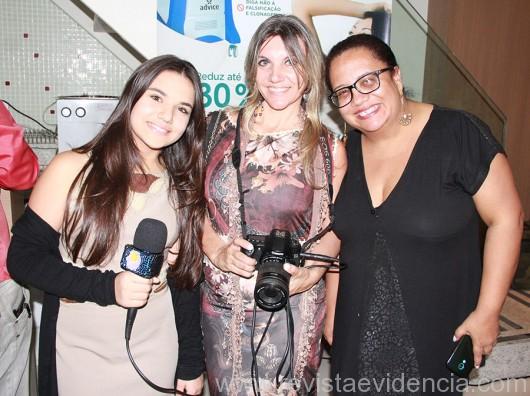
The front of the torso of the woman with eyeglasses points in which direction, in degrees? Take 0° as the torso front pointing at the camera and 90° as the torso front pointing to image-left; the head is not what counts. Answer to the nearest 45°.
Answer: approximately 45°

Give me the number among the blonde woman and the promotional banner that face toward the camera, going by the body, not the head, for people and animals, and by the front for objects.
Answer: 2

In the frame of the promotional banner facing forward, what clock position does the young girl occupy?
The young girl is roughly at 12 o'clock from the promotional banner.

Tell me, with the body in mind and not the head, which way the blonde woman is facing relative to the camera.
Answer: toward the camera

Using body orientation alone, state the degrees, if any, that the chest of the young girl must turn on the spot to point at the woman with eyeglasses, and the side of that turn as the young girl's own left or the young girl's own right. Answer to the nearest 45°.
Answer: approximately 45° to the young girl's own left

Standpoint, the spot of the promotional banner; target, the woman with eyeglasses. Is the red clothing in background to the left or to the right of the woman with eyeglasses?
right
